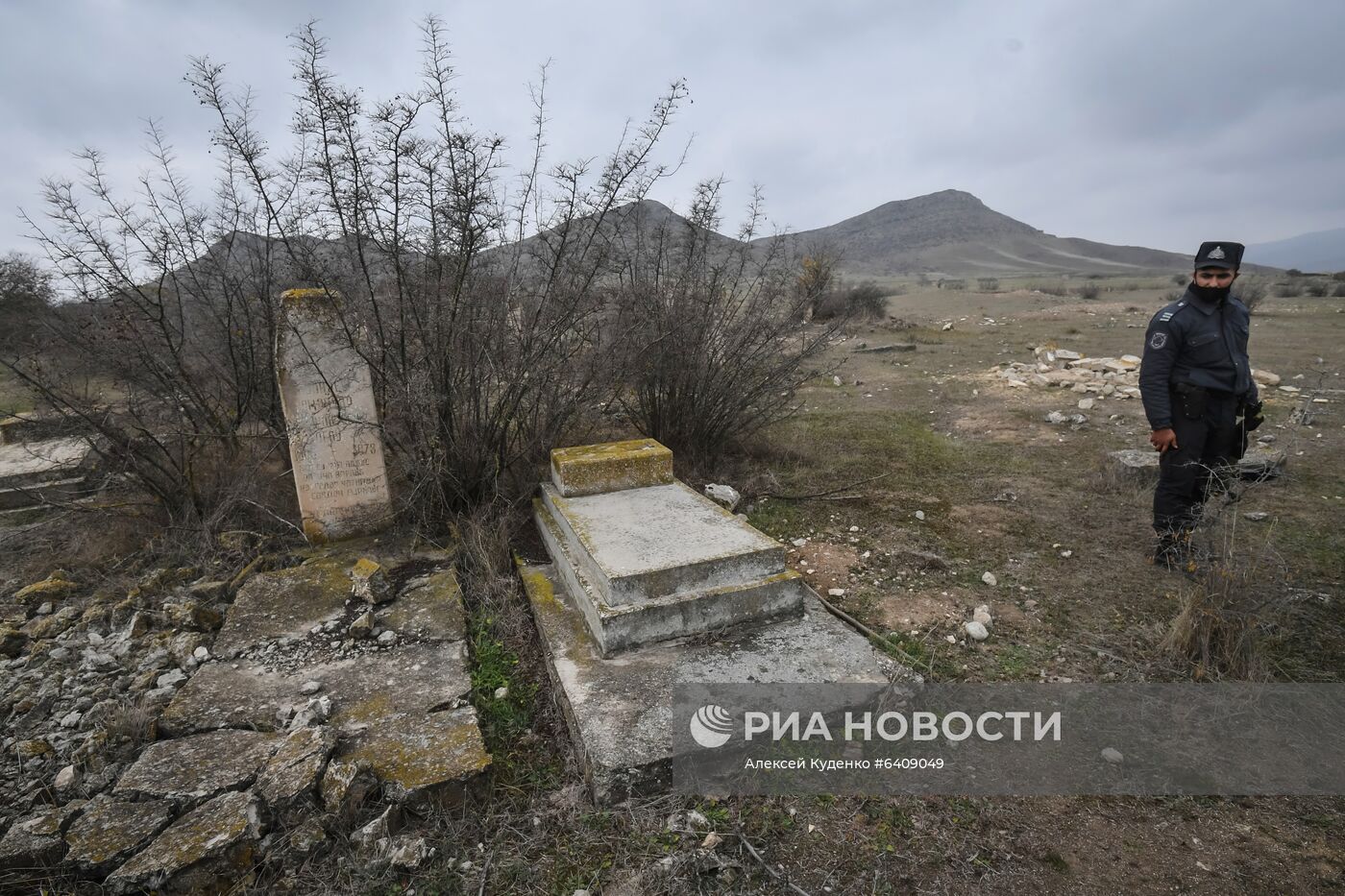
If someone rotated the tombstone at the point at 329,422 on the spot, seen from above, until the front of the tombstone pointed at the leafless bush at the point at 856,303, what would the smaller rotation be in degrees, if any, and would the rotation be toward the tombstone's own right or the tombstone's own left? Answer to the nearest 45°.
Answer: approximately 135° to the tombstone's own left

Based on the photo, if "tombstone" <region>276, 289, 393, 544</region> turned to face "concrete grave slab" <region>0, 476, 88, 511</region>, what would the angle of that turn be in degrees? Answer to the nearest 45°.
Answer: approximately 135° to its right

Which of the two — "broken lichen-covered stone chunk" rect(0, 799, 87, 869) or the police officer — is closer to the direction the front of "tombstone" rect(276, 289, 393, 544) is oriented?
the broken lichen-covered stone chunk

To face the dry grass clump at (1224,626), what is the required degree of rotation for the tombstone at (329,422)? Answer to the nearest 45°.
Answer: approximately 45° to its left

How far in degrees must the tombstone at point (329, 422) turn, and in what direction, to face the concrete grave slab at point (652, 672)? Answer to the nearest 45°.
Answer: approximately 45° to its left

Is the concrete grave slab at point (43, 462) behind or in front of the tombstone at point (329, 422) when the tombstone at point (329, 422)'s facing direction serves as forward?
behind

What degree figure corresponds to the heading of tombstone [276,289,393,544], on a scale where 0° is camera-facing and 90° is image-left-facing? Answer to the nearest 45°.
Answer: approximately 0°

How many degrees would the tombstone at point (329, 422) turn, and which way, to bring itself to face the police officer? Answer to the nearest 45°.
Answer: approximately 45° to its left

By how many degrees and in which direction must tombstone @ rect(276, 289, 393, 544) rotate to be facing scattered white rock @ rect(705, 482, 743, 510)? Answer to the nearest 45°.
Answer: approximately 90° to its left

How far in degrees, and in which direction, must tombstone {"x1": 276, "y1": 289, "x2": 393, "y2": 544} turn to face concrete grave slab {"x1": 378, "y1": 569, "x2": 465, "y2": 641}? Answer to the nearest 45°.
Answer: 0° — it already faces it
